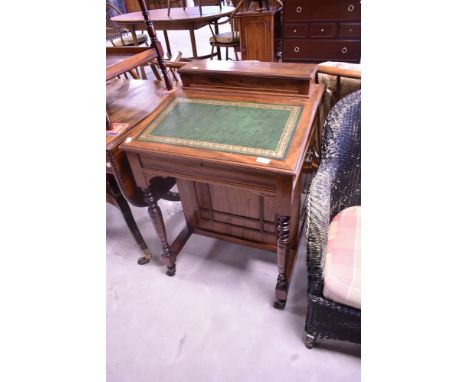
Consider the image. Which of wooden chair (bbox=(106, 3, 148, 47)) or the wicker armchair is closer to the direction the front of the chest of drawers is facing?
the wicker armchair

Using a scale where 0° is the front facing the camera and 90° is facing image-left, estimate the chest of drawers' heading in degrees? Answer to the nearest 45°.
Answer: approximately 0°

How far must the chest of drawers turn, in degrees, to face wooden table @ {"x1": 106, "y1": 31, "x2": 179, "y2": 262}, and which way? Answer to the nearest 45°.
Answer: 0° — it already faces it

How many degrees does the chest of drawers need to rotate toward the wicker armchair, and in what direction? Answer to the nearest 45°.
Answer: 0° — it already faces it

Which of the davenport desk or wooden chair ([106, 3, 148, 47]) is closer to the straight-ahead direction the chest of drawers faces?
the davenport desk

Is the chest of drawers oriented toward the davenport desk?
yes
